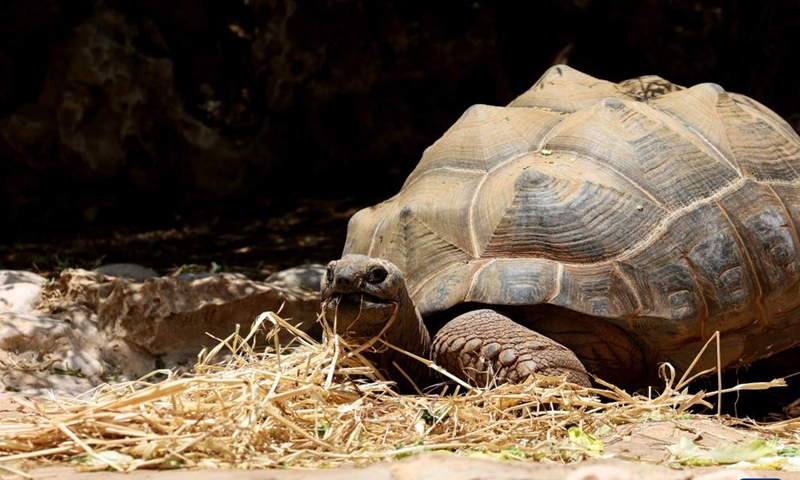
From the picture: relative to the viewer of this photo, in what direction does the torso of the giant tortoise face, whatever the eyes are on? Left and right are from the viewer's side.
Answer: facing the viewer and to the left of the viewer

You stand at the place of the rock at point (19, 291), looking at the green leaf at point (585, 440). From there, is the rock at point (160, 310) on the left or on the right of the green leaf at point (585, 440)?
left

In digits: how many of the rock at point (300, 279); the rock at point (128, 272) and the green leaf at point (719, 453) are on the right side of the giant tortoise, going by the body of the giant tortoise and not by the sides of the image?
2

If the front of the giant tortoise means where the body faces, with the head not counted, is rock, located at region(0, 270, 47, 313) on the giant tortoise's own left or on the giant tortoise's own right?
on the giant tortoise's own right

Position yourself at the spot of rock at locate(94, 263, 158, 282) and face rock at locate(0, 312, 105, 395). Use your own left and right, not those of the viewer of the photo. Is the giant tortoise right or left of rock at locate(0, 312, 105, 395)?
left

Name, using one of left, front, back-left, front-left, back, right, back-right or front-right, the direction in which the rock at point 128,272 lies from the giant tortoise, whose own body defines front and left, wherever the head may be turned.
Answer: right

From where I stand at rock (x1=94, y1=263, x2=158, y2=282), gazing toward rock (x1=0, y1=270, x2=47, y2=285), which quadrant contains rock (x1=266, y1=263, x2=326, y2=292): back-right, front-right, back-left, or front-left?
back-left

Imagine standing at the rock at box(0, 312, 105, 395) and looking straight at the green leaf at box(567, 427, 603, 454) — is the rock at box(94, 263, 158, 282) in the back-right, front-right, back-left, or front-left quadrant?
back-left

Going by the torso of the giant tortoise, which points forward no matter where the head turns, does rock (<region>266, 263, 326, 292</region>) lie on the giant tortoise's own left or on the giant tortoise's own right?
on the giant tortoise's own right

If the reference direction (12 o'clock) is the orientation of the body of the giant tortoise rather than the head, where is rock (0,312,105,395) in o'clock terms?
The rock is roughly at 2 o'clock from the giant tortoise.

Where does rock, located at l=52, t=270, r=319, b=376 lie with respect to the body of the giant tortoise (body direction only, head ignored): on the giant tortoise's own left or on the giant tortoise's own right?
on the giant tortoise's own right

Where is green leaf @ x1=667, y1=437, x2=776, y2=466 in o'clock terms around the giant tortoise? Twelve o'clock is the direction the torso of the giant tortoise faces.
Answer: The green leaf is roughly at 10 o'clock from the giant tortoise.

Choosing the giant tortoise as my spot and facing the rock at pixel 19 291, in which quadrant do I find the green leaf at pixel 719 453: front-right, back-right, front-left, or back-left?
back-left
